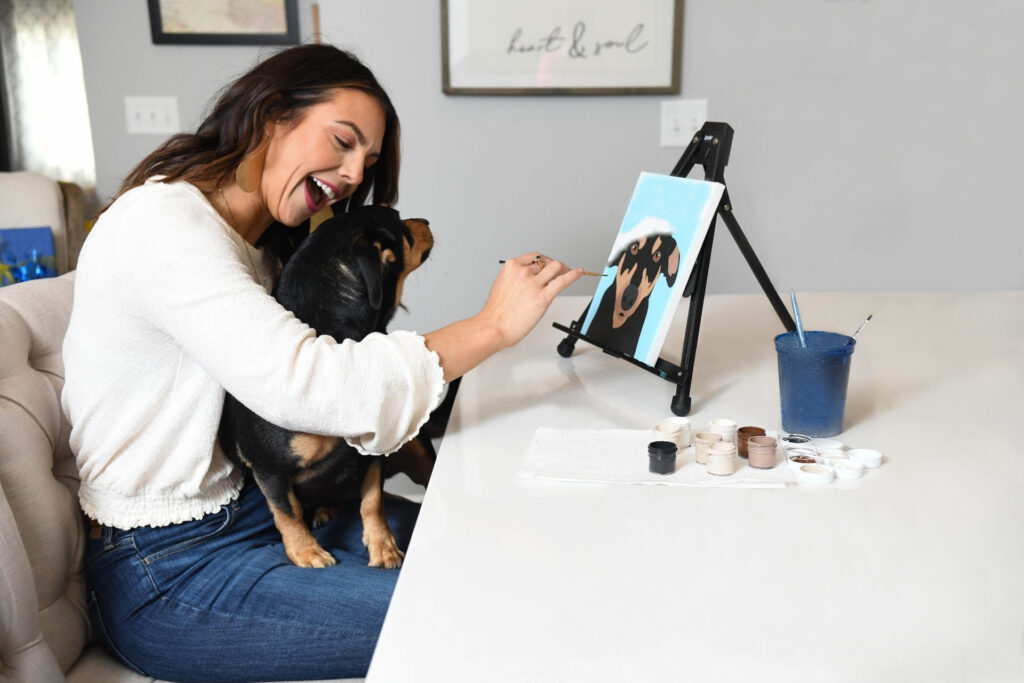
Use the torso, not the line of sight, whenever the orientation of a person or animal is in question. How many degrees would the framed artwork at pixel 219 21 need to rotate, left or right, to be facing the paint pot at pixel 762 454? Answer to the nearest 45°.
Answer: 0° — it already faces it

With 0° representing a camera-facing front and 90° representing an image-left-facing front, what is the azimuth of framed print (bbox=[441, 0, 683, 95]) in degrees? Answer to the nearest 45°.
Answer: approximately 0°

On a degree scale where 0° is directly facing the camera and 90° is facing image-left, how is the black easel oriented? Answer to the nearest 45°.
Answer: approximately 45°

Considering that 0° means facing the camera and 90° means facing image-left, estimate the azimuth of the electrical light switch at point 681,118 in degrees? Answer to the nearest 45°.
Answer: approximately 0°

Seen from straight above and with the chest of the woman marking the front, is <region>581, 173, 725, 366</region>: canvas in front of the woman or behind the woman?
in front

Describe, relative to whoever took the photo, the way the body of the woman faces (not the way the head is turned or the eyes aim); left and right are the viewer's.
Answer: facing to the right of the viewer

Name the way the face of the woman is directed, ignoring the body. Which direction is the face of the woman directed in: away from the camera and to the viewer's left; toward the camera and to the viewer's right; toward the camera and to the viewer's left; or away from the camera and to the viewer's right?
toward the camera and to the viewer's right

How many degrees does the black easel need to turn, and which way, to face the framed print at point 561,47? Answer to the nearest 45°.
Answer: approximately 135° to its right

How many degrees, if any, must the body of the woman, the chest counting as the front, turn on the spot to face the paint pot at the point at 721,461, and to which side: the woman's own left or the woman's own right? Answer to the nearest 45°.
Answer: approximately 45° to the woman's own right
